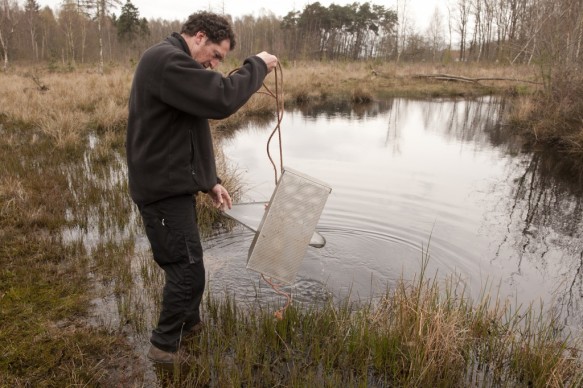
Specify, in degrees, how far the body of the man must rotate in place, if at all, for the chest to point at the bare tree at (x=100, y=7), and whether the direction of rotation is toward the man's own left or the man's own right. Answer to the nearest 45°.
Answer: approximately 90° to the man's own left

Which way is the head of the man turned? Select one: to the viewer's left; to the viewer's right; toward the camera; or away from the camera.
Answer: to the viewer's right

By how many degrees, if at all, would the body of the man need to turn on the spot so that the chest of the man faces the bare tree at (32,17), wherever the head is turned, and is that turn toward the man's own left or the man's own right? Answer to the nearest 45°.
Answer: approximately 90° to the man's own left

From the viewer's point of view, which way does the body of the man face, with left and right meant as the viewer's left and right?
facing to the right of the viewer
